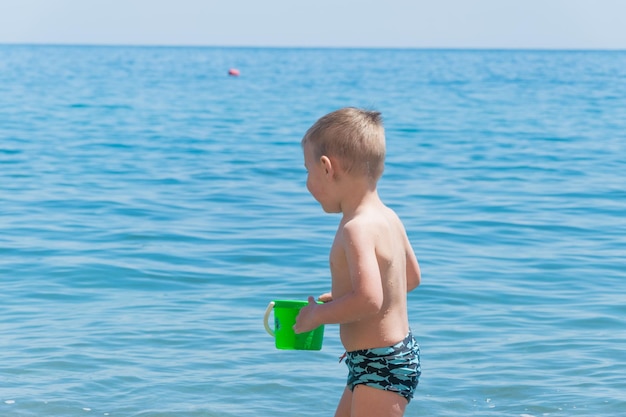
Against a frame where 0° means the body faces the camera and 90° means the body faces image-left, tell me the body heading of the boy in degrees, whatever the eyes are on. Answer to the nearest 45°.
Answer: approximately 135°
